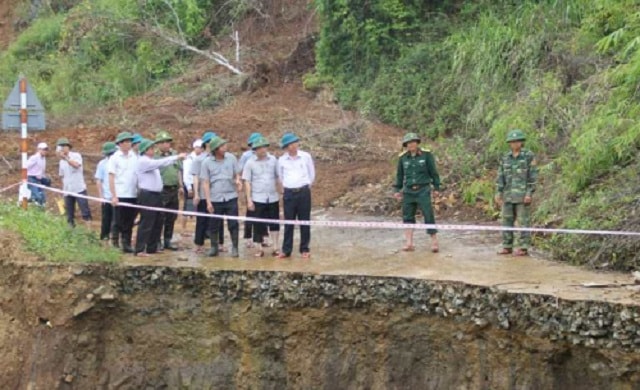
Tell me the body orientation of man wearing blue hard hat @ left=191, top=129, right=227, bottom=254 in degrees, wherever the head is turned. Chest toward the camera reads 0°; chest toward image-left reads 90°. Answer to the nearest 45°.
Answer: approximately 315°

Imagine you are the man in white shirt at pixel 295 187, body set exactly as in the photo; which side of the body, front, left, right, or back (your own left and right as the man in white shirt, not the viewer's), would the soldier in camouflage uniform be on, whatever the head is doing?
left

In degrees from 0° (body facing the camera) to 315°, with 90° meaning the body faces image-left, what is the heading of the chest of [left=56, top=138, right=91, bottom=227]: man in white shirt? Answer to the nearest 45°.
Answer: approximately 45°

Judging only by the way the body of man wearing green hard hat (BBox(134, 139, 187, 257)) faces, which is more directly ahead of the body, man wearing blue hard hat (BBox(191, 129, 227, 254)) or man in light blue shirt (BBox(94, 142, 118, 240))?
the man wearing blue hard hat

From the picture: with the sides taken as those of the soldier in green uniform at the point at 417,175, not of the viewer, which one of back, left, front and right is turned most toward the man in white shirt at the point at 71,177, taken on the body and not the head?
right

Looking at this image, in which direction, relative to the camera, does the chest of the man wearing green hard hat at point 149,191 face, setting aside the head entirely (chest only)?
to the viewer's right

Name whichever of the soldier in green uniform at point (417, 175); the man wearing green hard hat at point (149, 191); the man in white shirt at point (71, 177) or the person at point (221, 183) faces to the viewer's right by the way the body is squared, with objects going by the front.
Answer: the man wearing green hard hat

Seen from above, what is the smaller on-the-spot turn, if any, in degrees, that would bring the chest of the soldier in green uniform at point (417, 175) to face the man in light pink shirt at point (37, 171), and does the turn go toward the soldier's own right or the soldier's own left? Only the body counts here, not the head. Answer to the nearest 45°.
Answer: approximately 90° to the soldier's own right
